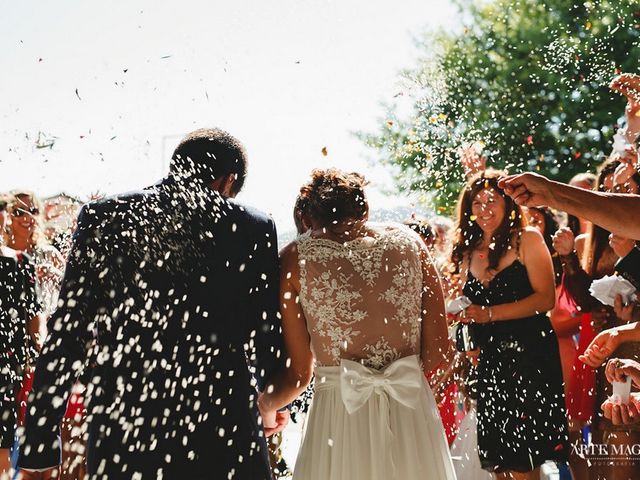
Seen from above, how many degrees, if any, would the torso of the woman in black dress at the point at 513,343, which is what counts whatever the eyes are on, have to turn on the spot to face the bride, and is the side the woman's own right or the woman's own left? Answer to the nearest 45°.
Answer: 0° — they already face them

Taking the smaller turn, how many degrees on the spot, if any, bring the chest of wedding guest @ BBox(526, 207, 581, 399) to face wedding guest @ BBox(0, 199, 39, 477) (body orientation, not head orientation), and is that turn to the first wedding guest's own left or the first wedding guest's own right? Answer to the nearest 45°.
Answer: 0° — they already face them

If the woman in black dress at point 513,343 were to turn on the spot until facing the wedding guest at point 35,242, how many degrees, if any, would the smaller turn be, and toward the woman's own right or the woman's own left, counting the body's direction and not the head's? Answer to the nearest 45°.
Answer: approximately 45° to the woman's own right

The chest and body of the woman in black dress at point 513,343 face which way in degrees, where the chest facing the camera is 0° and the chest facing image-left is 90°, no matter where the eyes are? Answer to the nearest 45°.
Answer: approximately 45°

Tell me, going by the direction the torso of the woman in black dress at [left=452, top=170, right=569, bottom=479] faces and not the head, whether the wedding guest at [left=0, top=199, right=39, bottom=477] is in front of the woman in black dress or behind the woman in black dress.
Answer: in front

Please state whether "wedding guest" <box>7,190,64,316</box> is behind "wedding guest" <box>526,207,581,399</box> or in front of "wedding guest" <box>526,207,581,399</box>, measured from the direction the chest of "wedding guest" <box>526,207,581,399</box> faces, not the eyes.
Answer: in front

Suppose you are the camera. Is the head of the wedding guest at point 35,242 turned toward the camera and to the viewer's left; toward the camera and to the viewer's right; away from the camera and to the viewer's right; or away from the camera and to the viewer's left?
toward the camera and to the viewer's right

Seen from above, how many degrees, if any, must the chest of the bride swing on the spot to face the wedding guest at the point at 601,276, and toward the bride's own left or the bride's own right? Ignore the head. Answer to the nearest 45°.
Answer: approximately 45° to the bride's own right

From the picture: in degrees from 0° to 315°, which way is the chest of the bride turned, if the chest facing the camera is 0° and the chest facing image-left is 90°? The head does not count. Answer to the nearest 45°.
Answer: approximately 180°

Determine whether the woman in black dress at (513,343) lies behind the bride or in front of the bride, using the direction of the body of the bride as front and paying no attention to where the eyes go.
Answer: in front

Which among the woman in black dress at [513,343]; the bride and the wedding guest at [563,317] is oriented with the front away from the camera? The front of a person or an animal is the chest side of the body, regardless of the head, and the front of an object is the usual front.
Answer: the bride

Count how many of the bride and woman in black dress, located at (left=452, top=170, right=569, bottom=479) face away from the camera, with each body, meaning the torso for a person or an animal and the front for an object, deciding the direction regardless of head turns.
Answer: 1

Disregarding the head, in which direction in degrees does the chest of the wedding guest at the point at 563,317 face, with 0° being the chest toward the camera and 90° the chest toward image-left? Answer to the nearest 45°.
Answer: approximately 45°
